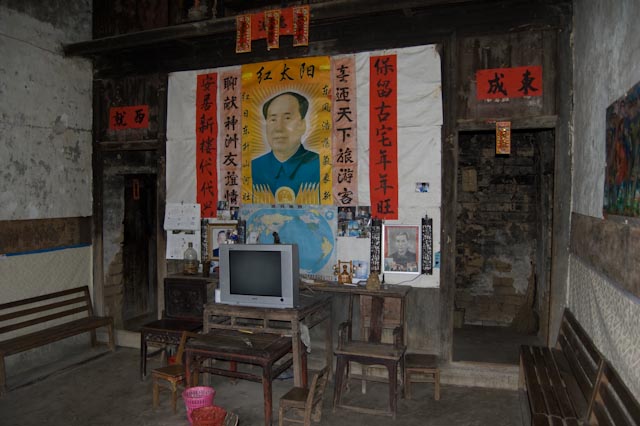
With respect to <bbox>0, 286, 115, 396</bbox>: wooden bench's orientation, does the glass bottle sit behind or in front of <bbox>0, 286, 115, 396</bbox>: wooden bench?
in front

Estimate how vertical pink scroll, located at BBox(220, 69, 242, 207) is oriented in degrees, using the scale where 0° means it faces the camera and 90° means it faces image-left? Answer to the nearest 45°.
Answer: approximately 0°

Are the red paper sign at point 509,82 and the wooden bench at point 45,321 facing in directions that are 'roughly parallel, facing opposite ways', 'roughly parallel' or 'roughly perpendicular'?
roughly perpendicular

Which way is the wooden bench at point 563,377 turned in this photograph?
to the viewer's left

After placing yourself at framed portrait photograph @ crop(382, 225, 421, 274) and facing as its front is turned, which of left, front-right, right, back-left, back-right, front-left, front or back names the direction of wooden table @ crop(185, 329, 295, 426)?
front-right

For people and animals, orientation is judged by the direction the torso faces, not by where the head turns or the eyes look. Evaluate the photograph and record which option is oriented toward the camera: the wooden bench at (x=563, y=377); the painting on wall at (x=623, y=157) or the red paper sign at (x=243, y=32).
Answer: the red paper sign

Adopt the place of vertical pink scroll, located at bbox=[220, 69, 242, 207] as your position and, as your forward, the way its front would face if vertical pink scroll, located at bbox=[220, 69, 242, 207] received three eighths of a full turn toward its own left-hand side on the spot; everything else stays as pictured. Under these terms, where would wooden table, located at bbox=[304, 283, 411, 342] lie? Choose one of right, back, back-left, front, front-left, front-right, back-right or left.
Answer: right

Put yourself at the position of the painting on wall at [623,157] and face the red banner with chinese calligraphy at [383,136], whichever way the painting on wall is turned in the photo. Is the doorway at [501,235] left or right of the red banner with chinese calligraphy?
right

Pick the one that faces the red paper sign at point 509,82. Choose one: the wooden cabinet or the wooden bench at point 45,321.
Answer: the wooden bench

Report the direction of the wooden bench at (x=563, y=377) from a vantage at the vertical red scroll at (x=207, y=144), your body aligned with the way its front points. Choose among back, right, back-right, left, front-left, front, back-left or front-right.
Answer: front-left

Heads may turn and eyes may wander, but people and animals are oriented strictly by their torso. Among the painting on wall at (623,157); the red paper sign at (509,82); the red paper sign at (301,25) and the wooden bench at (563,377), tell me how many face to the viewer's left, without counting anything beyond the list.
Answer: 2
